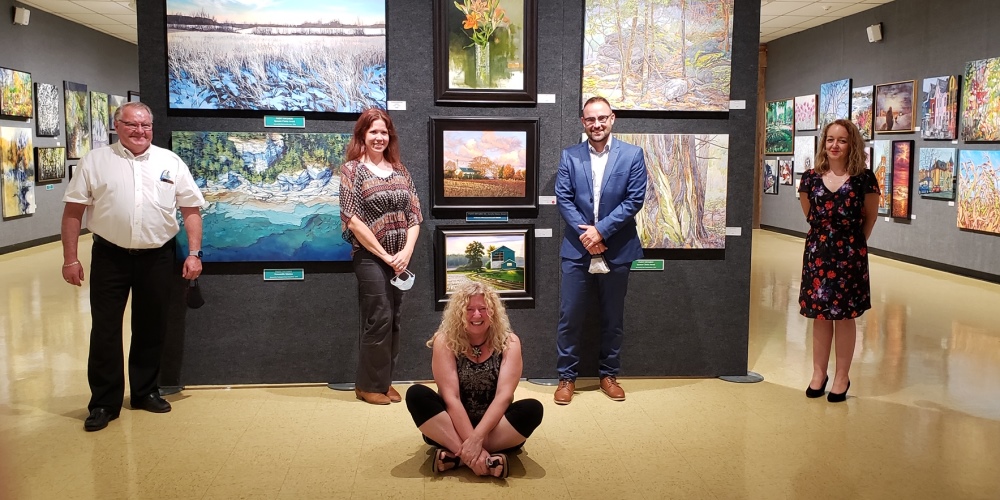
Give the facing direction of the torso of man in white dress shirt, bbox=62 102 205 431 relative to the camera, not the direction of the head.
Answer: toward the camera

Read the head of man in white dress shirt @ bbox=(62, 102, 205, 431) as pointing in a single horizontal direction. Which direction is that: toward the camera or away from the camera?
toward the camera

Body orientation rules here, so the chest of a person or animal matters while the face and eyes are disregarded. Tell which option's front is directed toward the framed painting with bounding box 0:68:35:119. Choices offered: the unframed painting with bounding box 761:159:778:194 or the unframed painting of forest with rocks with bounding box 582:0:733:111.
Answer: the unframed painting with bounding box 761:159:778:194

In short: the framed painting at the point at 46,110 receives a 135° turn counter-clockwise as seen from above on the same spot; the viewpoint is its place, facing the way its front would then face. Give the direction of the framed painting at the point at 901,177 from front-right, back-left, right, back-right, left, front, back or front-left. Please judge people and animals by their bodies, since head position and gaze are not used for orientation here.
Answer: back-right

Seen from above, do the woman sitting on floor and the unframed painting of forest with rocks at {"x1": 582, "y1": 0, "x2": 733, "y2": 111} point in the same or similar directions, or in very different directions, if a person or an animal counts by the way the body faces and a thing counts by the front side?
same or similar directions

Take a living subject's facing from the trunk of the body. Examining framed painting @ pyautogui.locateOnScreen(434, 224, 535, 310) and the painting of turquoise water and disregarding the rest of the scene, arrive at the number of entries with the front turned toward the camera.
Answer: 2

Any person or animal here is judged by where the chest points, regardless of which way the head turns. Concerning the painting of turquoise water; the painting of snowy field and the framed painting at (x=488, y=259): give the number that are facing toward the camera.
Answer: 3

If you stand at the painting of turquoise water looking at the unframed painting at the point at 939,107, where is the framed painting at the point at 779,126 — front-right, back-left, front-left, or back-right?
front-left

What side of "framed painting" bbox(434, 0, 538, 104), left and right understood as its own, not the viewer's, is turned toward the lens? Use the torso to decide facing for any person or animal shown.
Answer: front

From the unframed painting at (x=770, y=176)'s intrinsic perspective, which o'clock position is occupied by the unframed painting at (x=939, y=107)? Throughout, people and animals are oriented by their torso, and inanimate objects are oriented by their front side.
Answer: the unframed painting at (x=939, y=107) is roughly at 10 o'clock from the unframed painting at (x=770, y=176).

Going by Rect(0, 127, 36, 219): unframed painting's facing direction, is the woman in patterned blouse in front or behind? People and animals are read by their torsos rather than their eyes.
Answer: in front

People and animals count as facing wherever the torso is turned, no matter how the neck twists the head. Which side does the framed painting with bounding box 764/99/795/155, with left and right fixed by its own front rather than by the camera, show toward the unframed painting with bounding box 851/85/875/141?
left

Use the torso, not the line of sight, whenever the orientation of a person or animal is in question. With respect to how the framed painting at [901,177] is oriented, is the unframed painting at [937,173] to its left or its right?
on its left

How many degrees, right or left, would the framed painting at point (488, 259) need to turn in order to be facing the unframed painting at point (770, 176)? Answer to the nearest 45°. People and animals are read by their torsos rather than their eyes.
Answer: approximately 135° to its left

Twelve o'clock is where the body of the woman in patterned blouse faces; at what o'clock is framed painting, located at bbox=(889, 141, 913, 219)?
The framed painting is roughly at 9 o'clock from the woman in patterned blouse.

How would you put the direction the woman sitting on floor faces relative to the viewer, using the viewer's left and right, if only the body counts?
facing the viewer

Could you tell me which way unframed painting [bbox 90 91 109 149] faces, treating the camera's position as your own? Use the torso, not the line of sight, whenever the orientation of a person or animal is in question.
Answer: facing the viewer and to the right of the viewer
